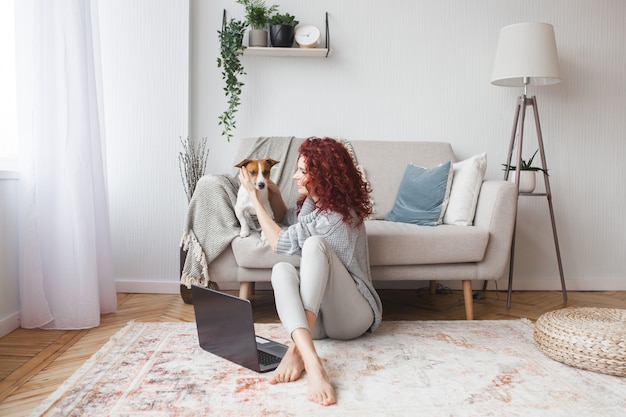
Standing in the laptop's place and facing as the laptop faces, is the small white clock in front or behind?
in front

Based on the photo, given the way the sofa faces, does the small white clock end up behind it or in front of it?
behind

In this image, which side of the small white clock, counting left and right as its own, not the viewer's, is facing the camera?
front

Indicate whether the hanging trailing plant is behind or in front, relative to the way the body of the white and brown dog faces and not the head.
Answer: behind

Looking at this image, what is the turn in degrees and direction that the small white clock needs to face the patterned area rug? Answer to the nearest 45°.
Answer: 0° — it already faces it

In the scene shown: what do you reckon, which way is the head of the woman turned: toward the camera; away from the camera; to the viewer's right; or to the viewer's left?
to the viewer's left

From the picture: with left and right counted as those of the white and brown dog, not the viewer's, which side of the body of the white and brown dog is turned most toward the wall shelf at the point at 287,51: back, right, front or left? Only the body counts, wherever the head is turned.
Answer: back

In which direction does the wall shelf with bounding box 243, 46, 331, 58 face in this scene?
toward the camera

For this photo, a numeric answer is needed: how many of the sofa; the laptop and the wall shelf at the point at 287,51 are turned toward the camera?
2

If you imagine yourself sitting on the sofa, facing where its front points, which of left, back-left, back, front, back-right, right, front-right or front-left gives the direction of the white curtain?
right

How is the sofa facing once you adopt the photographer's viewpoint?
facing the viewer

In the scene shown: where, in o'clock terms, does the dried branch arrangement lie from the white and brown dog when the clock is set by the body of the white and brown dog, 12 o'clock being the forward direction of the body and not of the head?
The dried branch arrangement is roughly at 5 o'clock from the white and brown dog.
